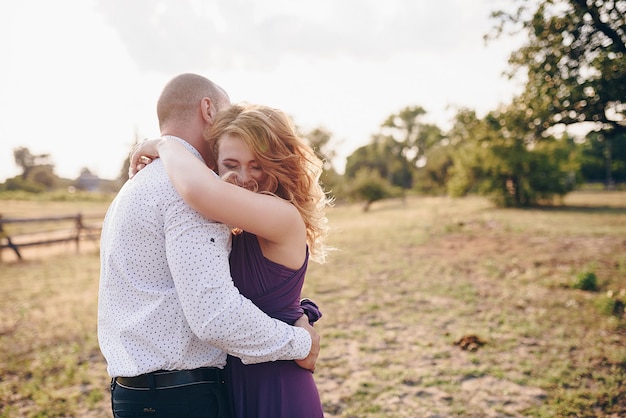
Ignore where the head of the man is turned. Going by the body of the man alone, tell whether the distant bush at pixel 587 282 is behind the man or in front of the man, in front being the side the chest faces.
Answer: in front

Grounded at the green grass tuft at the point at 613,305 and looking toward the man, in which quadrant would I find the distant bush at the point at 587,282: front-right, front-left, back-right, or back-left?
back-right

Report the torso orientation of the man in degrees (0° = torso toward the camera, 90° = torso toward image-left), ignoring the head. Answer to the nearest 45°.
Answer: approximately 225°

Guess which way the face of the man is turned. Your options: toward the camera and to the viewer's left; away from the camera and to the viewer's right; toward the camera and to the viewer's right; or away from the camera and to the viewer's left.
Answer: away from the camera and to the viewer's right

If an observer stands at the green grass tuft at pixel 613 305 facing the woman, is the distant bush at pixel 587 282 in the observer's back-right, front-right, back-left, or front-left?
back-right

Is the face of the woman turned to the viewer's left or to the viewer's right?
to the viewer's left

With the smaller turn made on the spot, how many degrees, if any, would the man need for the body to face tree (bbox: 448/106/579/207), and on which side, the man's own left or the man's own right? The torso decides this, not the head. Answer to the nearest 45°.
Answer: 0° — they already face it

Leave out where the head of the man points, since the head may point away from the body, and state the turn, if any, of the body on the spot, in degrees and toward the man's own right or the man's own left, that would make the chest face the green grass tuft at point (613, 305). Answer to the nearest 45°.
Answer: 0° — they already face it
